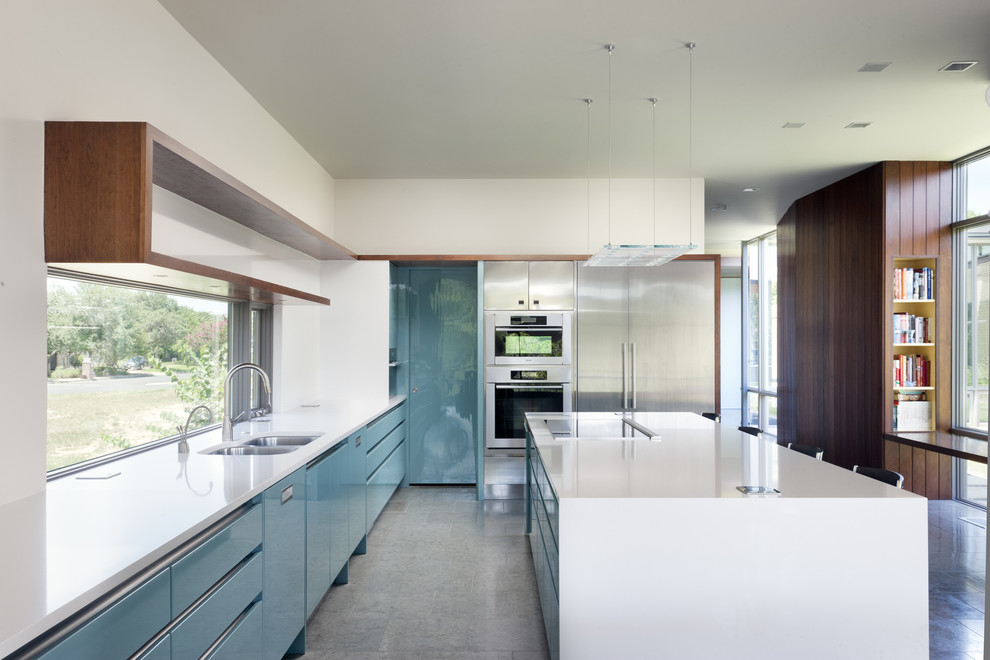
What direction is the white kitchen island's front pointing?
to the viewer's left

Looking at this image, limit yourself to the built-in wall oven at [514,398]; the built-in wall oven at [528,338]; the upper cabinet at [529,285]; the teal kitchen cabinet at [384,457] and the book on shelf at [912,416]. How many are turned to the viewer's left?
0

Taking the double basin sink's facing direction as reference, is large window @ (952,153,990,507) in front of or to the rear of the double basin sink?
in front

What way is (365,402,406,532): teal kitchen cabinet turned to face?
to the viewer's right

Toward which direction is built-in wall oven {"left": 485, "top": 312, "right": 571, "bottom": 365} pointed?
toward the camera

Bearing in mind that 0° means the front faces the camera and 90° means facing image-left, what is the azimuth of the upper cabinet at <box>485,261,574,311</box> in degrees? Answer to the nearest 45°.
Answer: approximately 0°

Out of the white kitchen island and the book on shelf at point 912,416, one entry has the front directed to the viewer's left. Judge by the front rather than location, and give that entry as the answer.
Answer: the white kitchen island

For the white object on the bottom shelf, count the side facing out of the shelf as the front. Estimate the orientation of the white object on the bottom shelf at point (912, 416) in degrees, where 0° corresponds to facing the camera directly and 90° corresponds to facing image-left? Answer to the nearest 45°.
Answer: approximately 0°

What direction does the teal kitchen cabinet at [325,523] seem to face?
to the viewer's right

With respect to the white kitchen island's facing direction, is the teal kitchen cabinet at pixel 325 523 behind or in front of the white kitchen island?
in front

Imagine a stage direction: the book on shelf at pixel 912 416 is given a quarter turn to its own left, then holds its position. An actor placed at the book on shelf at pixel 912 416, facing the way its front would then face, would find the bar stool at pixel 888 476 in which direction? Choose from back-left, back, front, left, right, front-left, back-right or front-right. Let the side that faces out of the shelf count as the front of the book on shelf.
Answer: right

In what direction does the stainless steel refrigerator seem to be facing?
toward the camera

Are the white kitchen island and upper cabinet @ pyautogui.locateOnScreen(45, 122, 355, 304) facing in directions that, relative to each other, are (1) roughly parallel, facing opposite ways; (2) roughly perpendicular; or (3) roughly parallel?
roughly parallel, facing opposite ways
